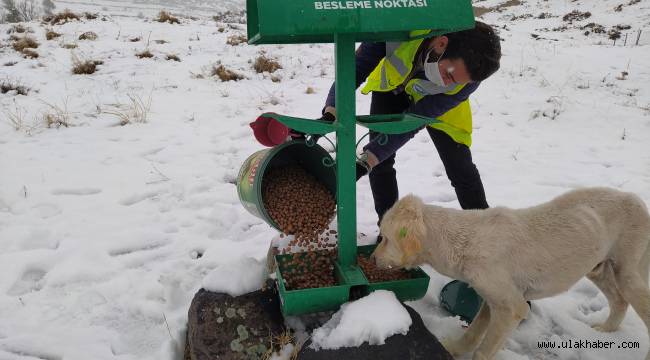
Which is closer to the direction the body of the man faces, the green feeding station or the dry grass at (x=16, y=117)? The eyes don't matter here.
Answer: the green feeding station

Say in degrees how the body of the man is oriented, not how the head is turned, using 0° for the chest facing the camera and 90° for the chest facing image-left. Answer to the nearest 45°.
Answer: approximately 45°

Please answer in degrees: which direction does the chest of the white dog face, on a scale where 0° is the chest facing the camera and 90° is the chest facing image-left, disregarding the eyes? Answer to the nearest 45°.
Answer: approximately 90°

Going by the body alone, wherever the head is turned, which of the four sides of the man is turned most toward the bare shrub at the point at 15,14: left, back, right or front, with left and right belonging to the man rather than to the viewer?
right

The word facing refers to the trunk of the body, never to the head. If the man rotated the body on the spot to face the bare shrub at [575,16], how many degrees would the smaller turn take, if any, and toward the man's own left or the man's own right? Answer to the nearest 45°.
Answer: approximately 135° to the man's own right

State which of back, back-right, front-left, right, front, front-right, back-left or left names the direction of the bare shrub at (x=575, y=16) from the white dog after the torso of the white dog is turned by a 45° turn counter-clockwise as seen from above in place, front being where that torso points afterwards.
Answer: back-right
